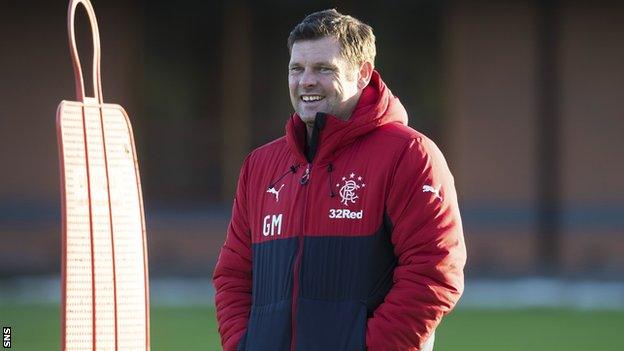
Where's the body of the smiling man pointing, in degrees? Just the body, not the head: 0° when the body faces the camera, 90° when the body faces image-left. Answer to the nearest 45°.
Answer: approximately 45°

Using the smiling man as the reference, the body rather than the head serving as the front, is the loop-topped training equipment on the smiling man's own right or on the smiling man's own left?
on the smiling man's own right
